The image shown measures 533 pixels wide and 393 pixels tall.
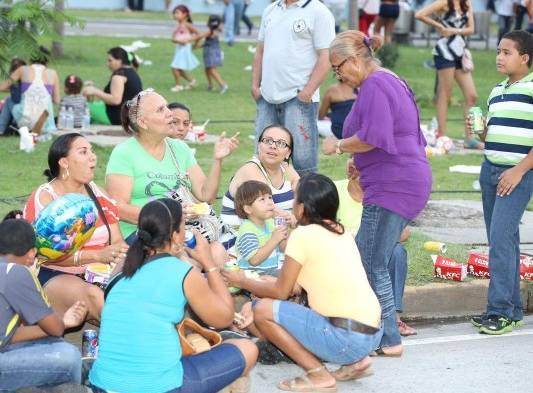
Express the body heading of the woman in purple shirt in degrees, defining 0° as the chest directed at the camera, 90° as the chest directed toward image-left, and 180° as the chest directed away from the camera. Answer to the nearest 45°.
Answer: approximately 90°

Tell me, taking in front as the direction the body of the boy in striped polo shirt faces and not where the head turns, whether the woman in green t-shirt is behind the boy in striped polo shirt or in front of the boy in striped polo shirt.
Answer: in front

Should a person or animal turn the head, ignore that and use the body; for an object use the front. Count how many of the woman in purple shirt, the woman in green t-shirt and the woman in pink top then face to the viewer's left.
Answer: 1

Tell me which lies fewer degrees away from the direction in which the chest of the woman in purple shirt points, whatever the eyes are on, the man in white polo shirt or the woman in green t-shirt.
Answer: the woman in green t-shirt

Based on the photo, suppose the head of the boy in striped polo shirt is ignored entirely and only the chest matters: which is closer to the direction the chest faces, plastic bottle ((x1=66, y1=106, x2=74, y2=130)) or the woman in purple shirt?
the woman in purple shirt

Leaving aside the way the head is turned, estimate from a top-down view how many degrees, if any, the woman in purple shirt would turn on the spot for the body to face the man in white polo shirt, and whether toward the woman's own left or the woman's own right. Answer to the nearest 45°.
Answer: approximately 90° to the woman's own right

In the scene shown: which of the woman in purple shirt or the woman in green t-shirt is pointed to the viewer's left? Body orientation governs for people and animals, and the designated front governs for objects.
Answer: the woman in purple shirt

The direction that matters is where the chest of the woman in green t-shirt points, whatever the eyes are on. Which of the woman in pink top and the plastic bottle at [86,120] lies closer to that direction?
the woman in pink top

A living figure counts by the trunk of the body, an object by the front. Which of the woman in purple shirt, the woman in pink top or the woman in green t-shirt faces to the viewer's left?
the woman in purple shirt

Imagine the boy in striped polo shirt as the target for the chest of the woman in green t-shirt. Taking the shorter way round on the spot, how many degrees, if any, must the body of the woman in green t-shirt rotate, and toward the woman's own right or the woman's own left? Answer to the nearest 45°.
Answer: approximately 45° to the woman's own left

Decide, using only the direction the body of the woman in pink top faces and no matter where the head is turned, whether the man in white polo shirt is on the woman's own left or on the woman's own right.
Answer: on the woman's own left

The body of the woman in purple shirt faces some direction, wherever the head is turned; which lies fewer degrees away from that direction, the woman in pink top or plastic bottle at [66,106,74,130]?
the woman in pink top

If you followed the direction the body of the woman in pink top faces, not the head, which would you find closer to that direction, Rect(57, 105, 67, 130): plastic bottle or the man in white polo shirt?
the man in white polo shirt

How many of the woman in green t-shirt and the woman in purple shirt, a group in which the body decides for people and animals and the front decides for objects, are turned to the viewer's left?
1

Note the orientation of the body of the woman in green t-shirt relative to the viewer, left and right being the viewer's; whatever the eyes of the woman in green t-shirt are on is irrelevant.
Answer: facing the viewer and to the right of the viewer

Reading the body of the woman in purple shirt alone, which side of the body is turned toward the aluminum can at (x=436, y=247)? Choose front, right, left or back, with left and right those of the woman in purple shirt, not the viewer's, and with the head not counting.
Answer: right

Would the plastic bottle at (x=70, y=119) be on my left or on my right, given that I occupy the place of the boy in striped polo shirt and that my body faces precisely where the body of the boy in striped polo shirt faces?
on my right

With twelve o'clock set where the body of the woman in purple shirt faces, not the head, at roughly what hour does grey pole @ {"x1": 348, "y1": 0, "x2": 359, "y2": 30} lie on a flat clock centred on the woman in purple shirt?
The grey pole is roughly at 3 o'clock from the woman in purple shirt.
